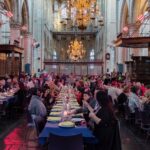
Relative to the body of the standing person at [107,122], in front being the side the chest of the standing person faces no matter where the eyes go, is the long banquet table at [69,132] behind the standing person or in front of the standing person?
in front

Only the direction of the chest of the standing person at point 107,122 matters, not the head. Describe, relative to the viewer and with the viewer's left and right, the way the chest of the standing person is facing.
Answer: facing away from the viewer and to the left of the viewer
